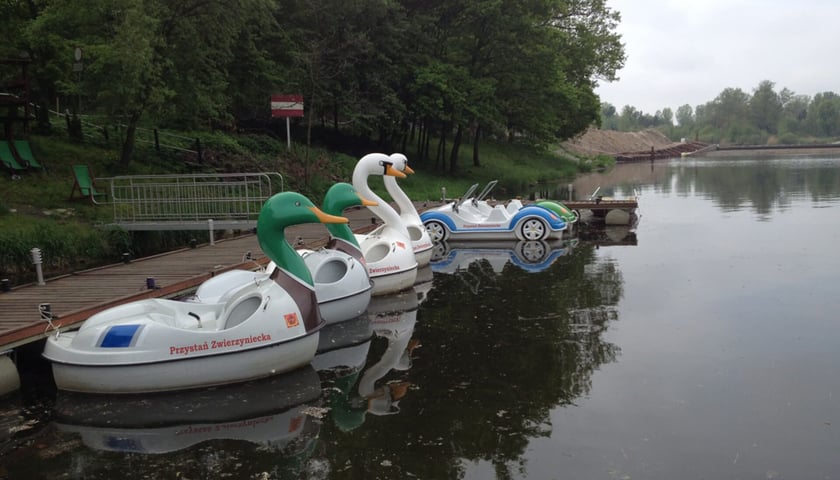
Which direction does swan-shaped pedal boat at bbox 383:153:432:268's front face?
to the viewer's right

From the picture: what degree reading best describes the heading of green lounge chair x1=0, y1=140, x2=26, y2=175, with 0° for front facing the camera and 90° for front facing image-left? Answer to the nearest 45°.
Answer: approximately 315°

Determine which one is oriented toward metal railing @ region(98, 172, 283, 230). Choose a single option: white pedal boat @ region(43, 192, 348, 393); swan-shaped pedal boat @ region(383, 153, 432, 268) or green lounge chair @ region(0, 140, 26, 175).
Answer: the green lounge chair

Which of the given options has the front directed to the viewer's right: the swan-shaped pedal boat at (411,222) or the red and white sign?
the swan-shaped pedal boat

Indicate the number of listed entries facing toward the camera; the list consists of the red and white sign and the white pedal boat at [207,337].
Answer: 1

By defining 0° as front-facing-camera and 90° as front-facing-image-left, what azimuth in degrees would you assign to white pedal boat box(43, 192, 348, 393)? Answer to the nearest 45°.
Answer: approximately 270°

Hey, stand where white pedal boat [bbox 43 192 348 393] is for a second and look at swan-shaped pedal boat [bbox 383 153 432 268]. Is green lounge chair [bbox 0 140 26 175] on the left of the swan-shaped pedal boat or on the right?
left
